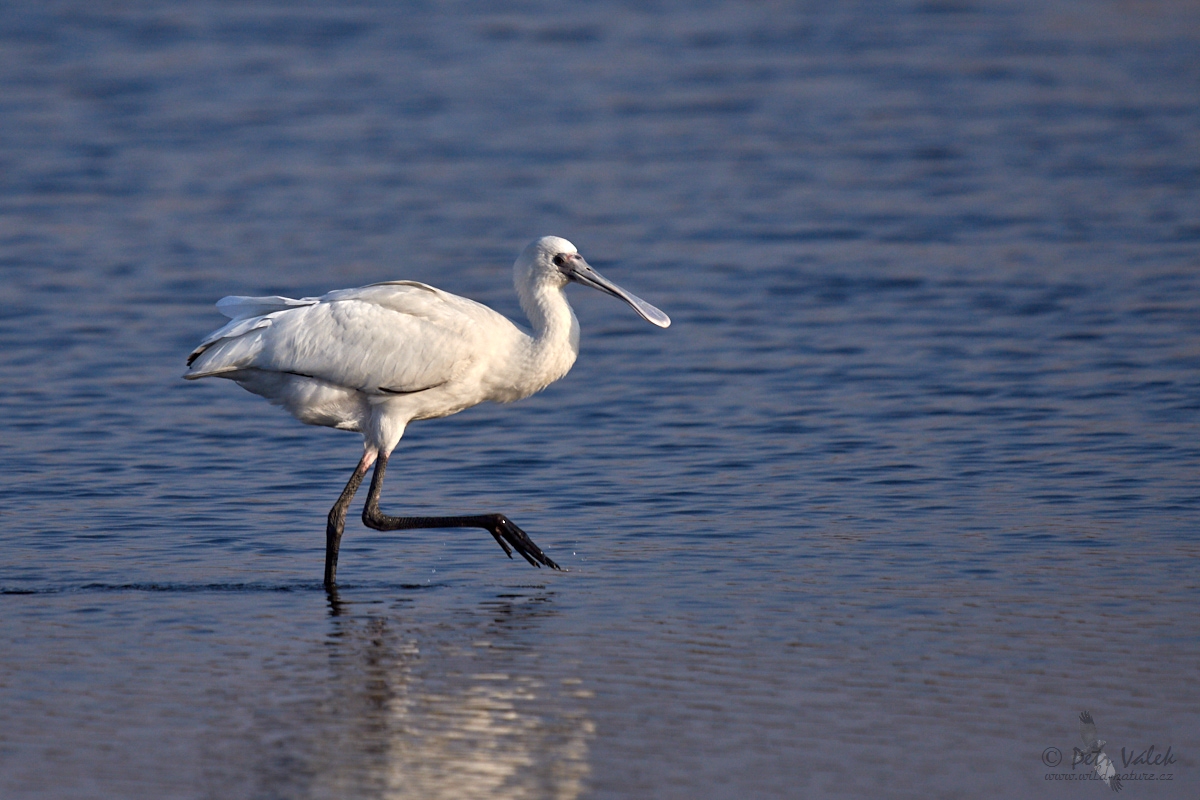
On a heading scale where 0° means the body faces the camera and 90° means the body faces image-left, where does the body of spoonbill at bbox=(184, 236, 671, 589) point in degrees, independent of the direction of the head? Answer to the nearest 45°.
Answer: approximately 270°
